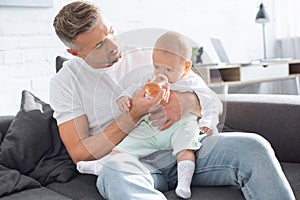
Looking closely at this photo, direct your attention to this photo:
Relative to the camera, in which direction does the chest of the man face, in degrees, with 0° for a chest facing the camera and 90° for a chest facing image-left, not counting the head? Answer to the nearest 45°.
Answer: approximately 315°

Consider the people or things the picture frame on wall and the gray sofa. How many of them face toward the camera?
2

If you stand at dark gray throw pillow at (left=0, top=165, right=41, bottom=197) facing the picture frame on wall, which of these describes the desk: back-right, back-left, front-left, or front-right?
front-right

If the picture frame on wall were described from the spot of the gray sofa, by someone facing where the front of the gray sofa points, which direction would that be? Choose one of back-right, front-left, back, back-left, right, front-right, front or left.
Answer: back-right

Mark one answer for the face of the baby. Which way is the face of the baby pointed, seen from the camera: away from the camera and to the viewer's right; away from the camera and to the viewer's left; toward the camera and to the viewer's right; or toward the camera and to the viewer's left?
toward the camera and to the viewer's left

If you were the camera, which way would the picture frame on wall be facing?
facing the viewer

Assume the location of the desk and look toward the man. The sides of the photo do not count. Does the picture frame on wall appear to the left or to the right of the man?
right

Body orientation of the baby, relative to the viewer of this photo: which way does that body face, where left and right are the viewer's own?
facing the viewer and to the left of the viewer

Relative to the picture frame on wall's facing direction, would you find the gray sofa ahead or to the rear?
ahead

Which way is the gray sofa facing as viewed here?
toward the camera
